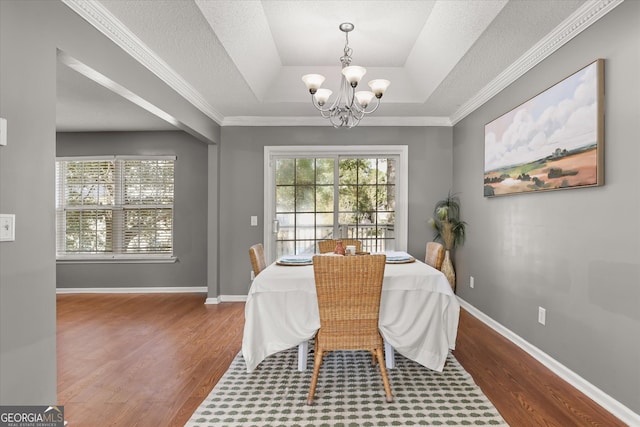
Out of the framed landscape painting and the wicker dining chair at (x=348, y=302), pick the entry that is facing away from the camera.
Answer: the wicker dining chair

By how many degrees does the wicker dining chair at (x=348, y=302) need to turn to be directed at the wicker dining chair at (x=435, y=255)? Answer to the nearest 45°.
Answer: approximately 45° to its right

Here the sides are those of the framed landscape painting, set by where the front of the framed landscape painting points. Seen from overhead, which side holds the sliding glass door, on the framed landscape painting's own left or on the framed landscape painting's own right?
on the framed landscape painting's own right

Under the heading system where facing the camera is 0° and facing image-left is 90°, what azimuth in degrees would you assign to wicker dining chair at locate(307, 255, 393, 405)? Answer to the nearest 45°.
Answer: approximately 180°

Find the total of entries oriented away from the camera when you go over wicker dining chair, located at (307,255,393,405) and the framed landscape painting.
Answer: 1

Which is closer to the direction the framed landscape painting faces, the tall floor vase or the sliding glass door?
the sliding glass door

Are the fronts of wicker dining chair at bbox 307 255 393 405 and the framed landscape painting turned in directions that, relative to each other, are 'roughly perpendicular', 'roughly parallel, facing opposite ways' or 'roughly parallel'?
roughly perpendicular

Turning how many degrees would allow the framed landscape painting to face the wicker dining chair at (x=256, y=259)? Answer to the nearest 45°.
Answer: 0° — it already faces it

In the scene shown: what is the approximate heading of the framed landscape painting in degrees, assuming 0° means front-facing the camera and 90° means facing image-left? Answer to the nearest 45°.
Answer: approximately 45°

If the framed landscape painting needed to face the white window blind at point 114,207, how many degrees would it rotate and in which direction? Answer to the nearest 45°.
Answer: approximately 45° to its right
